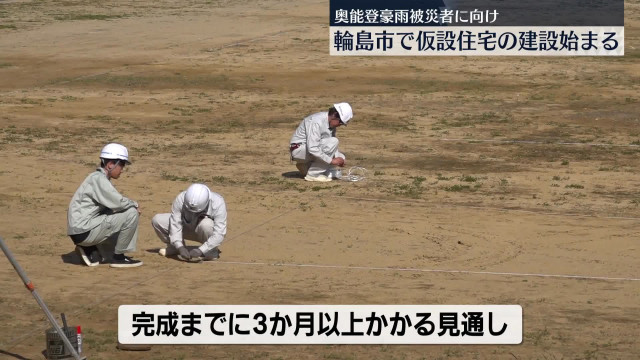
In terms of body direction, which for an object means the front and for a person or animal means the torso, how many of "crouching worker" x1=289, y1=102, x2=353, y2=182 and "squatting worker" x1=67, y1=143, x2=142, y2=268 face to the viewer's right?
2

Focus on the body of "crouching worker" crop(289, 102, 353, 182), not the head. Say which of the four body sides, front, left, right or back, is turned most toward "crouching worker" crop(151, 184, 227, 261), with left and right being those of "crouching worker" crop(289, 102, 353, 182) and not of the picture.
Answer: right

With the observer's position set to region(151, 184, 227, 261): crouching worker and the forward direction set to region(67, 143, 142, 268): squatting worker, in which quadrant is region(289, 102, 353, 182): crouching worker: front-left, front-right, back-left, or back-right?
back-right

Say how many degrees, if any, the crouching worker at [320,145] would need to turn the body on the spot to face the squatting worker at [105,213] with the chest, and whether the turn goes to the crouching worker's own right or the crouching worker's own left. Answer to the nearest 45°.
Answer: approximately 135° to the crouching worker's own right

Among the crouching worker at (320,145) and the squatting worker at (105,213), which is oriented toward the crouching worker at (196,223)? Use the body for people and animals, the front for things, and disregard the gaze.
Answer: the squatting worker

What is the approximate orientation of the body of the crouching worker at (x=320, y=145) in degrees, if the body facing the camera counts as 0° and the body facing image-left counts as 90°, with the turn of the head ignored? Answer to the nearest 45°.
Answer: approximately 270°

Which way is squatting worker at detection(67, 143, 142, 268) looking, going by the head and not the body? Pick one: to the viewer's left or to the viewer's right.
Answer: to the viewer's right

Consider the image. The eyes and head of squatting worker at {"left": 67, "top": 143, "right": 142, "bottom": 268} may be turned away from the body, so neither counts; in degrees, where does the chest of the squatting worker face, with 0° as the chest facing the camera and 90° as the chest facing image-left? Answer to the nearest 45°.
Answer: approximately 270°
